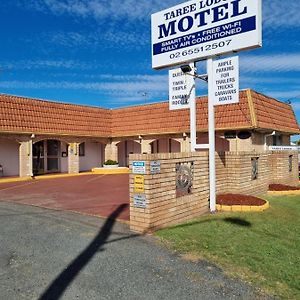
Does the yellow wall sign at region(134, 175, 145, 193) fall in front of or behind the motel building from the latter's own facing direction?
in front

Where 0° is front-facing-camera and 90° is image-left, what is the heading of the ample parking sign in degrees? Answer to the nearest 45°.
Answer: approximately 45°

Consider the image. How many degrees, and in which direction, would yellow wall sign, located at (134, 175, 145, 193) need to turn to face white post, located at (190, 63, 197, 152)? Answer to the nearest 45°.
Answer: approximately 135° to its left

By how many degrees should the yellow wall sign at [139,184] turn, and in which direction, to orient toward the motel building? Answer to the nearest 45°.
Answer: approximately 180°

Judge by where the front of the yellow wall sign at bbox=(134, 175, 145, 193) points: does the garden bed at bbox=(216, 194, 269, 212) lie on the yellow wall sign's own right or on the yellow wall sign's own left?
on the yellow wall sign's own left

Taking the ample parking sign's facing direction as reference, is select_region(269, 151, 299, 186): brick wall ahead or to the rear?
to the rear

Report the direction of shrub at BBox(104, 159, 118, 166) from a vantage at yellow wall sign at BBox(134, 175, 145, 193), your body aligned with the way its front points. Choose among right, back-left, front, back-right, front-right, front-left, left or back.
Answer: back

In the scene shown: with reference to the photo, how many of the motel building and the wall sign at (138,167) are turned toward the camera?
2

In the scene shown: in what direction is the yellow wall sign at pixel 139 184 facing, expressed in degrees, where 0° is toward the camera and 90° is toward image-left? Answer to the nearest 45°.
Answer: approximately 0°
